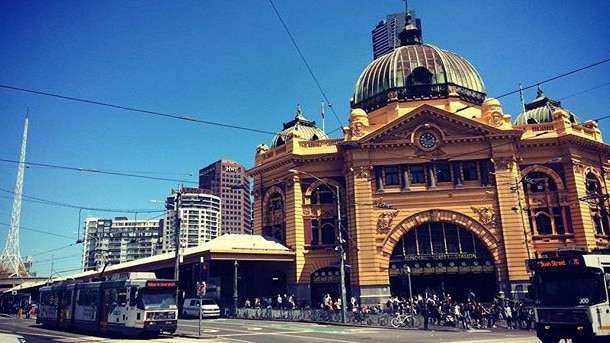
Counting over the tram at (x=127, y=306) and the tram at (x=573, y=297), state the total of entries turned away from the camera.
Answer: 0

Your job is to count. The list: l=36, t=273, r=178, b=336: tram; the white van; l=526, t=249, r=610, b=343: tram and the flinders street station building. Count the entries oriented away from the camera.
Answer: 0

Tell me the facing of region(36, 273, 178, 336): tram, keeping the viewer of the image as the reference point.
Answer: facing the viewer and to the right of the viewer

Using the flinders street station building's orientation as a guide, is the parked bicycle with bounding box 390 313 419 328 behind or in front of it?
in front

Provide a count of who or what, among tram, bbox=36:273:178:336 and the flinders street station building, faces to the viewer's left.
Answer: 0

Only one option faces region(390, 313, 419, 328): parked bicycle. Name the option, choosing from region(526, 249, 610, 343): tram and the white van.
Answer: the white van

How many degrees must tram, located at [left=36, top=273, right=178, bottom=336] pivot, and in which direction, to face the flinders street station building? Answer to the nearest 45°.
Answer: approximately 45° to its left

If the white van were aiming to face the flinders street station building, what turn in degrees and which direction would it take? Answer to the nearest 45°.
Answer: approximately 45° to its left

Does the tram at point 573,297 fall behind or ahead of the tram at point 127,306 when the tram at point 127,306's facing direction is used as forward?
ahead

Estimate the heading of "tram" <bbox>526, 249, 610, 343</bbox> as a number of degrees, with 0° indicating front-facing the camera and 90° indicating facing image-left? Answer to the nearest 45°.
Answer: approximately 45°

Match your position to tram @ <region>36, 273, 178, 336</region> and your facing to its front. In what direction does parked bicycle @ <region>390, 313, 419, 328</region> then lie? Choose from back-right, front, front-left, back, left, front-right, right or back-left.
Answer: front-left

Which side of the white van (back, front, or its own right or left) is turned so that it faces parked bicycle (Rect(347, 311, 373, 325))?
front

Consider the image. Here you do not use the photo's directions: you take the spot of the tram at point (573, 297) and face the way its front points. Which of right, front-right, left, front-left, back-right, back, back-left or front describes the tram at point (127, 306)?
front-right

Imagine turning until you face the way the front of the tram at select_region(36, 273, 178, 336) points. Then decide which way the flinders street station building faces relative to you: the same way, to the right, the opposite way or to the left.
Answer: to the right

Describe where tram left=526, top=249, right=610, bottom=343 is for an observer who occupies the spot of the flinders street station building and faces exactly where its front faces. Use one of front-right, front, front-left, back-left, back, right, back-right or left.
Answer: front

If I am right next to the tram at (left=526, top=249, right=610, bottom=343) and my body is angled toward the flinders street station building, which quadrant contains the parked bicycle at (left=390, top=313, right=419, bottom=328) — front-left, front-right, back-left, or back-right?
front-left
